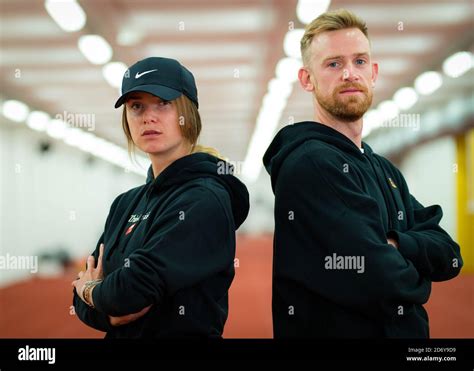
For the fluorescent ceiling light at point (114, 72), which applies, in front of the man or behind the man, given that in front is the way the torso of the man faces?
behind

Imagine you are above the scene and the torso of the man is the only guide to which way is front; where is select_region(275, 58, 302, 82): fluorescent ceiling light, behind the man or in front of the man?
behind

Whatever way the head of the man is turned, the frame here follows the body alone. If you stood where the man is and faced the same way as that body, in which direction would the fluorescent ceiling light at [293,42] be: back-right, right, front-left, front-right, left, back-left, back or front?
back-left

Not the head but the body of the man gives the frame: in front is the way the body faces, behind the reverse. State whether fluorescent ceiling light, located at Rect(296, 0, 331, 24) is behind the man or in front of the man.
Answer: behind

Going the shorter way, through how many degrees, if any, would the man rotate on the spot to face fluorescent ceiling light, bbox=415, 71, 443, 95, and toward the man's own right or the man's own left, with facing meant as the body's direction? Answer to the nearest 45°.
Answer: approximately 135° to the man's own left

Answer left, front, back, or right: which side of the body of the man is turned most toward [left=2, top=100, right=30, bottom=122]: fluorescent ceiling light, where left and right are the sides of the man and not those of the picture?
back

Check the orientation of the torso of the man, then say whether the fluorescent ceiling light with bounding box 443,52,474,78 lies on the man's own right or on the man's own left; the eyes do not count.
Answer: on the man's own left

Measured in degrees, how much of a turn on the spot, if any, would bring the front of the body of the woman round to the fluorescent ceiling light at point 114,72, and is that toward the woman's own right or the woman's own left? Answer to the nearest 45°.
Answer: approximately 135° to the woman's own right

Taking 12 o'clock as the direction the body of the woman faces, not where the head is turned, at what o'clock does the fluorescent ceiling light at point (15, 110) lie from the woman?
The fluorescent ceiling light is roughly at 4 o'clock from the woman.
